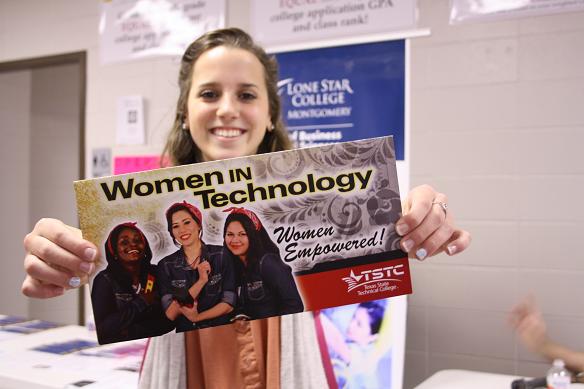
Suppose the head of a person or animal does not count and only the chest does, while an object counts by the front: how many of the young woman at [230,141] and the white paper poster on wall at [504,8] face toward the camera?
2

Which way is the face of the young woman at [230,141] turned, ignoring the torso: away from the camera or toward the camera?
toward the camera

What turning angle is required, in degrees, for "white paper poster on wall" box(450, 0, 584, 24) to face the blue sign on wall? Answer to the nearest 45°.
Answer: approximately 90° to its right

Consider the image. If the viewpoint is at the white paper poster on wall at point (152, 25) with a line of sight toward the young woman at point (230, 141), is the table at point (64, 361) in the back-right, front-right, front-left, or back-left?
front-right

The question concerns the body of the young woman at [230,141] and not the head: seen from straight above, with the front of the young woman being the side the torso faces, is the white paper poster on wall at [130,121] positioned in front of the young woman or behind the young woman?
behind

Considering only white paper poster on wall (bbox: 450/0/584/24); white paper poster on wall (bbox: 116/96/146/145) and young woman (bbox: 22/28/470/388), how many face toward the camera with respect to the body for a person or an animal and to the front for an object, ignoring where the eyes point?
3

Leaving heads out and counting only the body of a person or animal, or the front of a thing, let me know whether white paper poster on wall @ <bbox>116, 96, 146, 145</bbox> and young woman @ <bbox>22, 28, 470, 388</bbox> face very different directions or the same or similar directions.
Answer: same or similar directions

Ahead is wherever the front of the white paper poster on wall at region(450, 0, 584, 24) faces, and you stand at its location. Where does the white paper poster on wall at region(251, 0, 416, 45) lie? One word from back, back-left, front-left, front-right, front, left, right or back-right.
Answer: right

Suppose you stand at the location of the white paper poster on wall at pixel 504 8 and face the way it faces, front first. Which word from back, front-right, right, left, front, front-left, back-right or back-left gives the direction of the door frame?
right

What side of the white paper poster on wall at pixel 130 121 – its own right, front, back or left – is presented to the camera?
front

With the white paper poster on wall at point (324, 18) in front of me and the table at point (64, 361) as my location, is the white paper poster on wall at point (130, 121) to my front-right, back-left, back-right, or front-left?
front-left

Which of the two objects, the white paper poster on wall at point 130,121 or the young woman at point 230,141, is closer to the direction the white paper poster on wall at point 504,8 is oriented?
the young woman

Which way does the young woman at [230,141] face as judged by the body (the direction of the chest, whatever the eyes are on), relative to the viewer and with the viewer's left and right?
facing the viewer
